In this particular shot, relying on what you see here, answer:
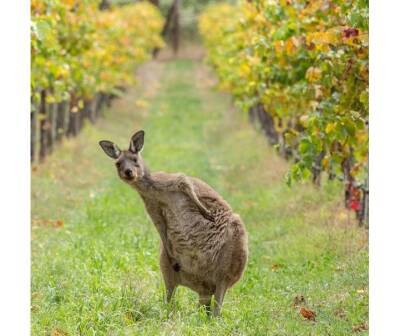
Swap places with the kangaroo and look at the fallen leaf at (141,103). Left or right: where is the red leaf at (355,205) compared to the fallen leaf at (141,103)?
right

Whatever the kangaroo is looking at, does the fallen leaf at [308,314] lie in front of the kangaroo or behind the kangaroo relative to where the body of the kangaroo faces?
behind

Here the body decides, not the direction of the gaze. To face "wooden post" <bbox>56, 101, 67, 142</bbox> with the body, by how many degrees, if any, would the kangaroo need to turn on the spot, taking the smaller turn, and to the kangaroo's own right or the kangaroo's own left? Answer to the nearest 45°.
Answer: approximately 135° to the kangaroo's own right

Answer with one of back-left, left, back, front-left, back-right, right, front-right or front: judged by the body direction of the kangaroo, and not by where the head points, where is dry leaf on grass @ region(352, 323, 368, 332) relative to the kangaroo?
back-left

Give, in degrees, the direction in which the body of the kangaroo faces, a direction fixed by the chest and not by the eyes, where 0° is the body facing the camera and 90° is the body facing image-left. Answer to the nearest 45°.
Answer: approximately 45°

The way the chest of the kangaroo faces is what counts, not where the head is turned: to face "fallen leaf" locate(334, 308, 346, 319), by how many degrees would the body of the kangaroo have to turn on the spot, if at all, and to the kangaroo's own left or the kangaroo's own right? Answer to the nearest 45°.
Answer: approximately 135° to the kangaroo's own left

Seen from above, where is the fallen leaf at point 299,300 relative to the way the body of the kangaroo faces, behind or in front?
behind

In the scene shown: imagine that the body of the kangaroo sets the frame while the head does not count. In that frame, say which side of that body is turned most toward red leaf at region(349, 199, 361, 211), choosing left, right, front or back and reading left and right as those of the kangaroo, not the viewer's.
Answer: back

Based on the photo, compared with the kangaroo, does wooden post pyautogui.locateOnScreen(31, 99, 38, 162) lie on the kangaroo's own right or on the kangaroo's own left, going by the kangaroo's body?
on the kangaroo's own right
